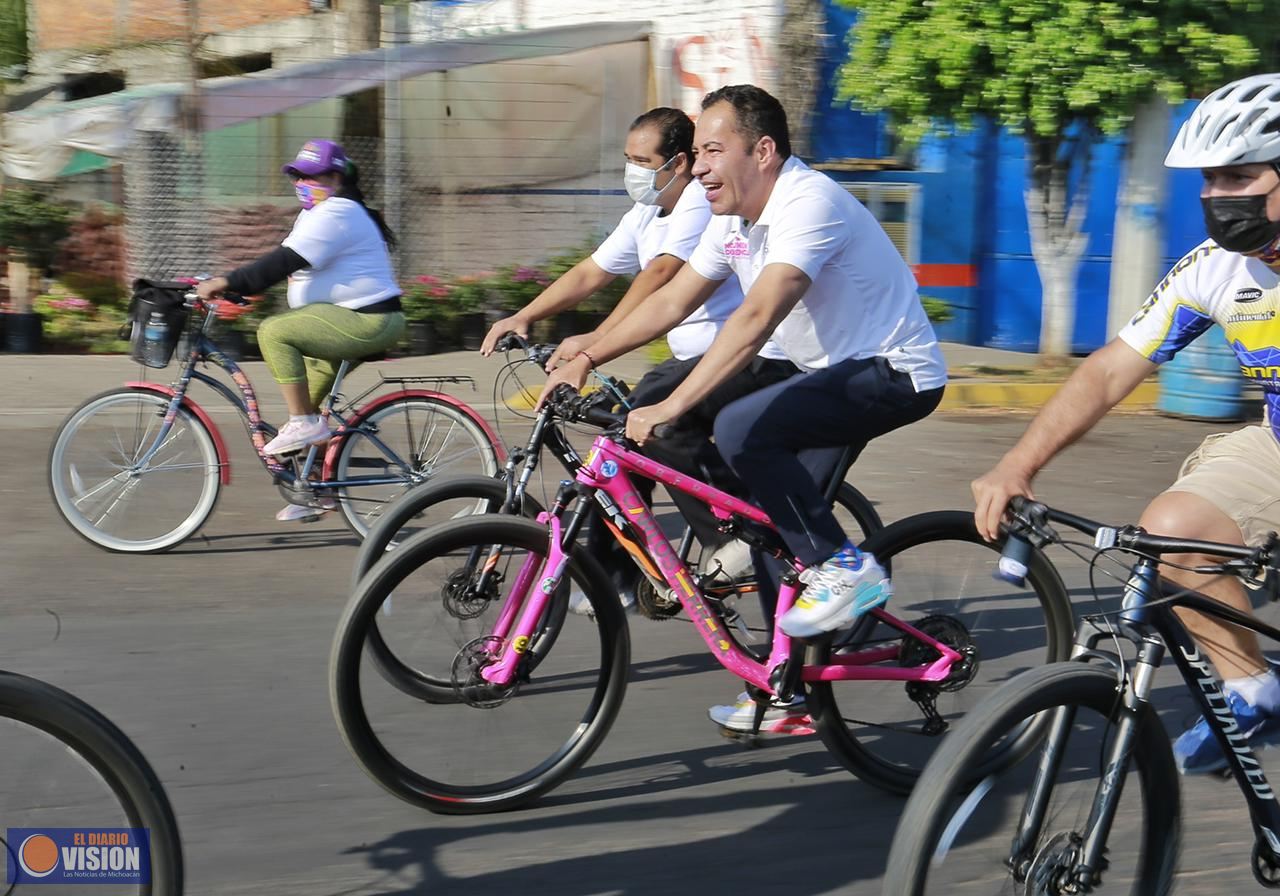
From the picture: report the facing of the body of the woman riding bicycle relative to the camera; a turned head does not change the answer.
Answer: to the viewer's left

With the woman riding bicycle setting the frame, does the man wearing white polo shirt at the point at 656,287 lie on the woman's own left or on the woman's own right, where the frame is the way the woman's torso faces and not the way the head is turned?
on the woman's own left

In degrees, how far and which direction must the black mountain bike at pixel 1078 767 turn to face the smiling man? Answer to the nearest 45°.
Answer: approximately 90° to its right
